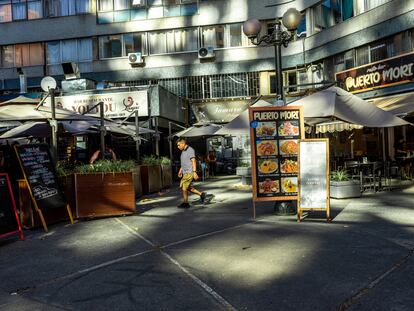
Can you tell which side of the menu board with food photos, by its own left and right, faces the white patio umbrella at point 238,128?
back

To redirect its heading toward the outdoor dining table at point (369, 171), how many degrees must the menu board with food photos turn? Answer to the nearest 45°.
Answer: approximately 135° to its left

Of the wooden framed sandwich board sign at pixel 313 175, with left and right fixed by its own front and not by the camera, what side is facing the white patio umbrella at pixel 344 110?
back

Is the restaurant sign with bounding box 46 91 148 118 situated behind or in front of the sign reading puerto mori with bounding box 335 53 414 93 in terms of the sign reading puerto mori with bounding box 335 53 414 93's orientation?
in front

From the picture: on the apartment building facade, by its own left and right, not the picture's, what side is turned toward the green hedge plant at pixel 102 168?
front

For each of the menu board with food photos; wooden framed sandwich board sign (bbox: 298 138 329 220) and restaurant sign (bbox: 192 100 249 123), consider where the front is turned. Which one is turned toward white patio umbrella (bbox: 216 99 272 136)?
the restaurant sign

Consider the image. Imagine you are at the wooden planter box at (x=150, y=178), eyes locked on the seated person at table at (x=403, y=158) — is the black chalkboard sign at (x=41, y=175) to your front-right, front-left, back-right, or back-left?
back-right

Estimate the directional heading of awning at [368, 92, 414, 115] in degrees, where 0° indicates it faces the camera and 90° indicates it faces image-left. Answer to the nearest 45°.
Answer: approximately 45°

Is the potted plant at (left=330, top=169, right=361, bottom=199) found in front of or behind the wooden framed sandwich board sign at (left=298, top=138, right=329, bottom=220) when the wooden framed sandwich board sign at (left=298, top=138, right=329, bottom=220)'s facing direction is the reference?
behind

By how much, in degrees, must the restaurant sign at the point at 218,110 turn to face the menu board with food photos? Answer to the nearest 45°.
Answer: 0° — it already faces it

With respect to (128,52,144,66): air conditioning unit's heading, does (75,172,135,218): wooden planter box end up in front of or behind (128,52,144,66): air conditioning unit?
in front

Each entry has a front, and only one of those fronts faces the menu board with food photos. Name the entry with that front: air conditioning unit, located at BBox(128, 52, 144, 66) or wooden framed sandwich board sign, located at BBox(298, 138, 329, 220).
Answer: the air conditioning unit

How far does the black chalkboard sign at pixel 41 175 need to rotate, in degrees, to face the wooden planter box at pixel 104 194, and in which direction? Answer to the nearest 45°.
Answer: approximately 45° to its left

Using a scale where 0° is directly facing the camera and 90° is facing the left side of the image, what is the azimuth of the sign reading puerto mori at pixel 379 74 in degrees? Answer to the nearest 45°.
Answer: approximately 45°
